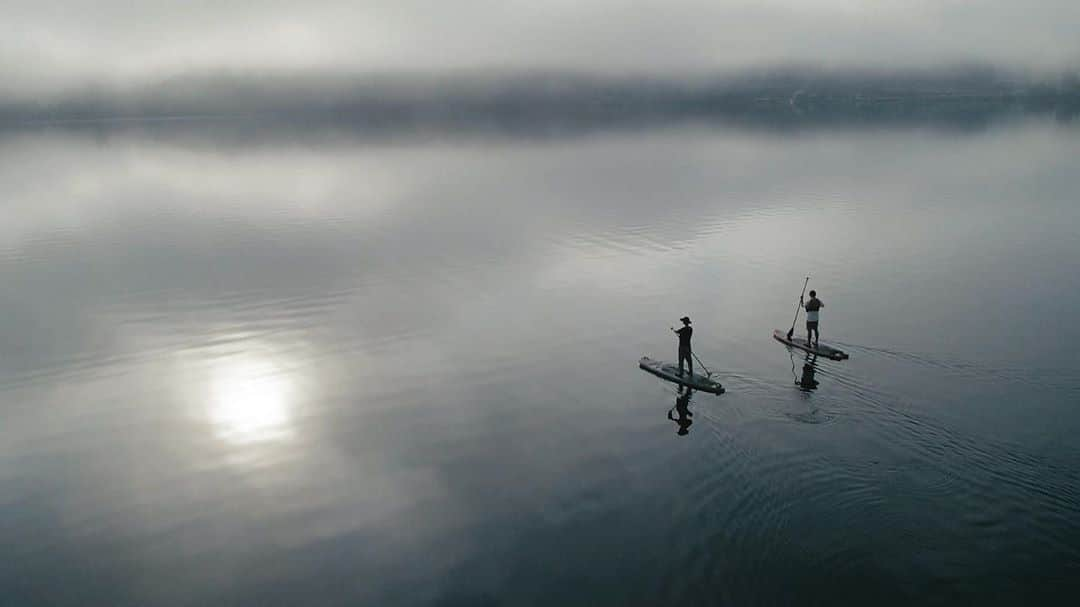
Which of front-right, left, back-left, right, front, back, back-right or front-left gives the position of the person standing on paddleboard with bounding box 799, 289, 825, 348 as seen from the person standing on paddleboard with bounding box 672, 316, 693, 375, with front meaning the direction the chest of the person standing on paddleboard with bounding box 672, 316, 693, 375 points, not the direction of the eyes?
right

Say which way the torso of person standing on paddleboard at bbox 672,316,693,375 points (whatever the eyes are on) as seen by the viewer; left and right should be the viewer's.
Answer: facing away from the viewer and to the left of the viewer

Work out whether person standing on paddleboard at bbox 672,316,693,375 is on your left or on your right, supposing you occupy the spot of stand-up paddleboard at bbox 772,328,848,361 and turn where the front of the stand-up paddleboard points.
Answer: on your left

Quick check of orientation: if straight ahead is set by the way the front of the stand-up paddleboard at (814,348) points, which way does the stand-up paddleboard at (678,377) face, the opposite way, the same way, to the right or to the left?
the same way

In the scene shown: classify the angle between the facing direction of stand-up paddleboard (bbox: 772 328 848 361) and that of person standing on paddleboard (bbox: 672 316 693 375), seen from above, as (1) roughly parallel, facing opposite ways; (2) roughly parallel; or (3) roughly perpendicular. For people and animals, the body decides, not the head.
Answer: roughly parallel

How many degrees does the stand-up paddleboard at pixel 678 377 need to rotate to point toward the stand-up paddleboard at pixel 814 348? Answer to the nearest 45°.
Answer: approximately 90° to its right
